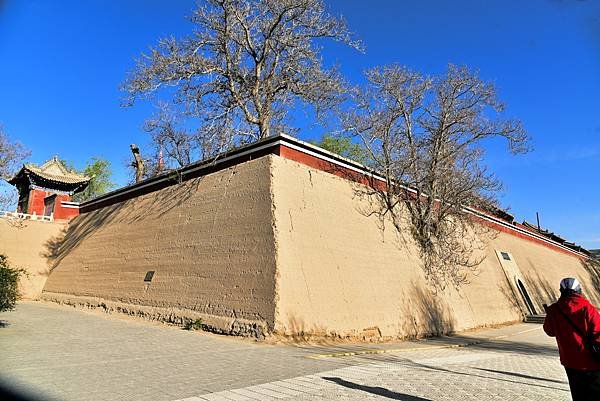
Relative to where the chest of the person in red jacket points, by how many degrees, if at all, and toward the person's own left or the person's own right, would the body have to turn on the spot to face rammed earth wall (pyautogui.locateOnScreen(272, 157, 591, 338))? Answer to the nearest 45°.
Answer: approximately 45° to the person's own left

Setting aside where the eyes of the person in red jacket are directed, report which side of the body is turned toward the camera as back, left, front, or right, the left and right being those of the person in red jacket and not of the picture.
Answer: back

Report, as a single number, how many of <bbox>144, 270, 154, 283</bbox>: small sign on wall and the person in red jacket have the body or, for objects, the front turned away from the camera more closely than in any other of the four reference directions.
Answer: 1

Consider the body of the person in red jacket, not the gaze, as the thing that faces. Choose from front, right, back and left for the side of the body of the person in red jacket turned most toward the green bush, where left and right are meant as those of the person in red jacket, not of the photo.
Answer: left

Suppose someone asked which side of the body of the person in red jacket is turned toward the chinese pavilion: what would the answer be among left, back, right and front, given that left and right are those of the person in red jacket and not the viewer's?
left

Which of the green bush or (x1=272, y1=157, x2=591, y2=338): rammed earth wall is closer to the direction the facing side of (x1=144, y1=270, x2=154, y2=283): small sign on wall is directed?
the green bush

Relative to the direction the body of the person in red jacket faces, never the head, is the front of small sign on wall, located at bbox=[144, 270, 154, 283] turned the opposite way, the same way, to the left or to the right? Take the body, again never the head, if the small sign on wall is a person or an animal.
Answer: the opposite way

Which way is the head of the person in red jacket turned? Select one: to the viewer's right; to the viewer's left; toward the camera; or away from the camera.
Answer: away from the camera

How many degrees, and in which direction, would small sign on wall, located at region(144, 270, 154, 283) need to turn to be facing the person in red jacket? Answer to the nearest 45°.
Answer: approximately 45° to its left

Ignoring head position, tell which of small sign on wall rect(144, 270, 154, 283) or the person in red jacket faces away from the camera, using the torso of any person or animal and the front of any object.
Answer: the person in red jacket

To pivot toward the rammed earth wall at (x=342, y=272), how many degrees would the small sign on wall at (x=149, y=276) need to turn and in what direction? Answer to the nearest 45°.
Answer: approximately 90° to its left
